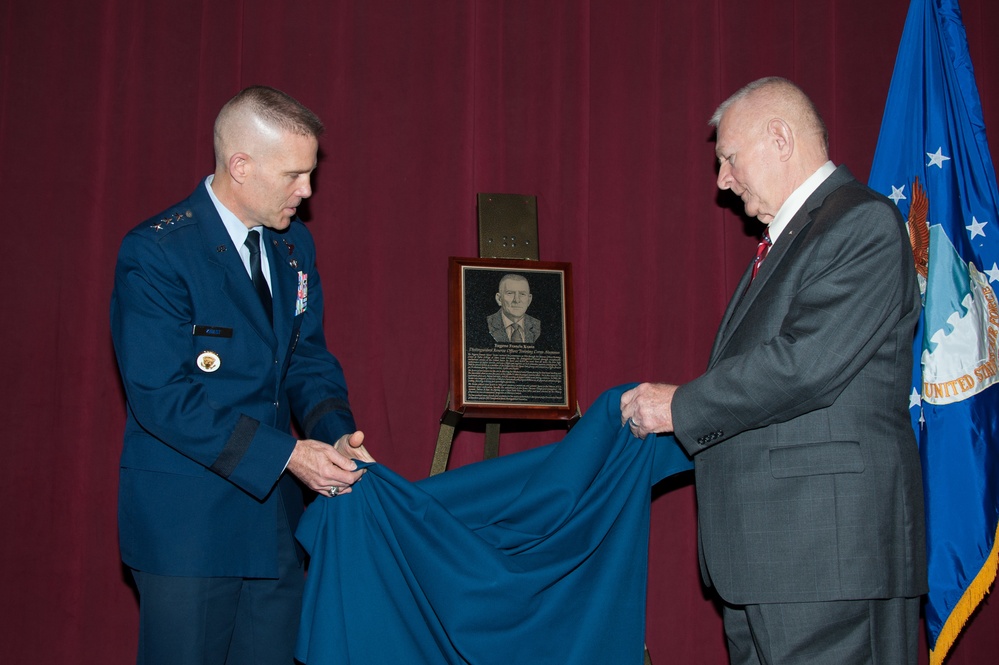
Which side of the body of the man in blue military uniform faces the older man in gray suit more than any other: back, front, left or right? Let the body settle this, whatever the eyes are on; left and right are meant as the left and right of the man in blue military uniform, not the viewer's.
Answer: front

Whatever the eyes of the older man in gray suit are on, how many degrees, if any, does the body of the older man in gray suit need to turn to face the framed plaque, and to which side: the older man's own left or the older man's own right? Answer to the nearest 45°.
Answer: approximately 45° to the older man's own right

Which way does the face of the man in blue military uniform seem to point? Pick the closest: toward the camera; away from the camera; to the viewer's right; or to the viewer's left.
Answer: to the viewer's right

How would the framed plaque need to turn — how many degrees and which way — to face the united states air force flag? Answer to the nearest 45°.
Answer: approximately 90° to its left

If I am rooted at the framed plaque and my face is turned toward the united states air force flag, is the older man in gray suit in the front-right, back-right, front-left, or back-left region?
front-right

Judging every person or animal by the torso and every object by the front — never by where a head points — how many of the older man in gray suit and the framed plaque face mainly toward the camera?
1

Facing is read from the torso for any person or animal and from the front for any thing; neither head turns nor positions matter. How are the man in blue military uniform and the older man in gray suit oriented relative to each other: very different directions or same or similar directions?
very different directions

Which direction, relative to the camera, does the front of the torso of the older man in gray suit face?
to the viewer's left

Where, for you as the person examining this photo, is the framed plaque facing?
facing the viewer

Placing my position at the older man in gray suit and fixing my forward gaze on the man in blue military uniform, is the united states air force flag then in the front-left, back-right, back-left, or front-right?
back-right

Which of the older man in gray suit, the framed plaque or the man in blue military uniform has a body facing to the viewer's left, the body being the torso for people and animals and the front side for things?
the older man in gray suit

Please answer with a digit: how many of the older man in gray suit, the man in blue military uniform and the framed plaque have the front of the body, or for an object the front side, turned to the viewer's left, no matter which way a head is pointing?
1

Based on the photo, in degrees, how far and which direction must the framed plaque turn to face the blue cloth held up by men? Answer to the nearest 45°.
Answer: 0° — it already faces it

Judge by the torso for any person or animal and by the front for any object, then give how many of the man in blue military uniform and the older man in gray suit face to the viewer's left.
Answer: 1

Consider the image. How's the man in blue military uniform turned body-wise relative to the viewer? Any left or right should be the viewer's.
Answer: facing the viewer and to the right of the viewer

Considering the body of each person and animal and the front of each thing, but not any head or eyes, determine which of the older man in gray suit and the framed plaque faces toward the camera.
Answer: the framed plaque

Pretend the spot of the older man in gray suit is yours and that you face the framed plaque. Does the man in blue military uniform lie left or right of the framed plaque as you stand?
left

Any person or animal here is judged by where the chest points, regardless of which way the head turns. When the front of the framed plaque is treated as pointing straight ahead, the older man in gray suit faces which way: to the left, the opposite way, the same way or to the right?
to the right
